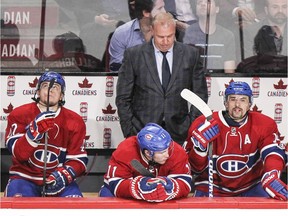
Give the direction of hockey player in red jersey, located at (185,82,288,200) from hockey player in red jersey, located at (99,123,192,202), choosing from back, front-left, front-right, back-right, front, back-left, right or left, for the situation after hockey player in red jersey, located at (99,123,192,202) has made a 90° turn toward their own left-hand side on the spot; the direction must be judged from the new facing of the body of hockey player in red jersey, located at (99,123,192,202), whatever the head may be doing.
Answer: front-left

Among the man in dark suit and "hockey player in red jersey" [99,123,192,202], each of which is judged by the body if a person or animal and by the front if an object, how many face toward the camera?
2

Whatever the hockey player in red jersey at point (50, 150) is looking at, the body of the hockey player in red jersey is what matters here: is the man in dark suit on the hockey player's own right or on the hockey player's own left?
on the hockey player's own left

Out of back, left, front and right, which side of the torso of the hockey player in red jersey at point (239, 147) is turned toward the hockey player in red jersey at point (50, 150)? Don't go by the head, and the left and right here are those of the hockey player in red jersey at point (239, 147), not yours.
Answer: right

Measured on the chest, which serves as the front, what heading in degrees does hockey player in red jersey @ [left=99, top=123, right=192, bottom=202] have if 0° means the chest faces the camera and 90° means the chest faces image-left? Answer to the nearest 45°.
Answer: approximately 0°

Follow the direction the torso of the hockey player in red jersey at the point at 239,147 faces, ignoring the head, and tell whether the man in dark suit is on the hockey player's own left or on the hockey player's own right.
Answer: on the hockey player's own right

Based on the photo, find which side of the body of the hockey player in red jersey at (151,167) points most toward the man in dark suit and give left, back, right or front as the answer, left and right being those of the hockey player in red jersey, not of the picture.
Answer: back

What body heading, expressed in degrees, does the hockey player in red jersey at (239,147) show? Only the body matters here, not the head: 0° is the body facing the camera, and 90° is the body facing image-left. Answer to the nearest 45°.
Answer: approximately 0°

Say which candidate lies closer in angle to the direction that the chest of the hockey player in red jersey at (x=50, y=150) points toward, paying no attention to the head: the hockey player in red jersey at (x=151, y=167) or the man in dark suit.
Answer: the hockey player in red jersey
